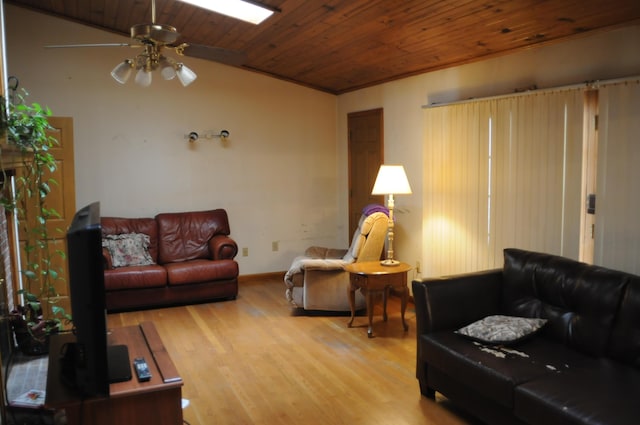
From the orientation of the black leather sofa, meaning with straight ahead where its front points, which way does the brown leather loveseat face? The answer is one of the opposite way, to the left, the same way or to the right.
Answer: to the left

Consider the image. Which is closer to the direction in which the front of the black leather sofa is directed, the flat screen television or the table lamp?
the flat screen television

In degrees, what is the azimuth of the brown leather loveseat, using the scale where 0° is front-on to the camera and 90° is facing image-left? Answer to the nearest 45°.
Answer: approximately 0°

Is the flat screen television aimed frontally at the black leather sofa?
yes

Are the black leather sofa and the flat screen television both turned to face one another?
yes

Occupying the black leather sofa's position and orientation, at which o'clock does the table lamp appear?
The table lamp is roughly at 3 o'clock from the black leather sofa.

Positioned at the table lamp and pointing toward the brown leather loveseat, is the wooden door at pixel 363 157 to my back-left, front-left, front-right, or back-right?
front-right

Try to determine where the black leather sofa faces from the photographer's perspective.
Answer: facing the viewer and to the left of the viewer

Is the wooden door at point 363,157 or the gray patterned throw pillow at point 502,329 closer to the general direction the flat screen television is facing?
the gray patterned throw pillow

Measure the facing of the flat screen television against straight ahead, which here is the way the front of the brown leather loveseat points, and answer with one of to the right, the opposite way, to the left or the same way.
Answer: to the left

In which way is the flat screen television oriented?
to the viewer's right

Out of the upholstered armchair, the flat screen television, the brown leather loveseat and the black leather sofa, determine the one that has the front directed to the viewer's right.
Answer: the flat screen television

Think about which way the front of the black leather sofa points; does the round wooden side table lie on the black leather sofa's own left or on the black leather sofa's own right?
on the black leather sofa's own right

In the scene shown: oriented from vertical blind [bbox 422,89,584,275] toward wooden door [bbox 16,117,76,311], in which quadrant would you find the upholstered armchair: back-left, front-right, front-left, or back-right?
front-right

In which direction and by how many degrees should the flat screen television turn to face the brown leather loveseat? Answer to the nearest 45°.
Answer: approximately 90° to its left

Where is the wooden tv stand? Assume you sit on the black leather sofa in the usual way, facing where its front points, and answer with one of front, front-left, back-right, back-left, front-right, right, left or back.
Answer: front
